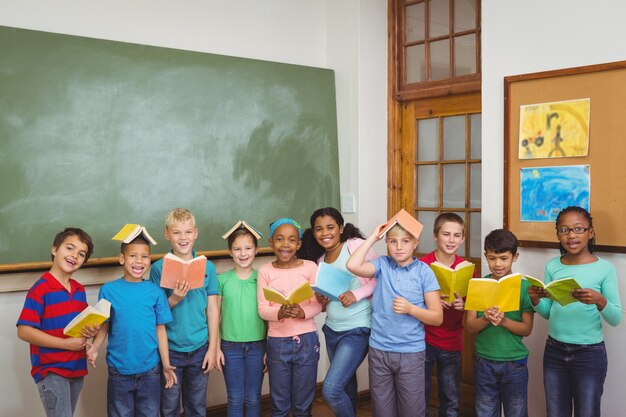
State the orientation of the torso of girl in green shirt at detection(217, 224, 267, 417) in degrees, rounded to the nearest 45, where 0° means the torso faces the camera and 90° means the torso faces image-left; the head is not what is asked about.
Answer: approximately 0°

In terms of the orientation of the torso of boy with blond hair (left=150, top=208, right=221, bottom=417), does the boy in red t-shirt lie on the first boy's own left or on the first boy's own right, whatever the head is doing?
on the first boy's own left

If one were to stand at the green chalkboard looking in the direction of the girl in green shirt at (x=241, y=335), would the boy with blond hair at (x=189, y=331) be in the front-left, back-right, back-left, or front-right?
front-right

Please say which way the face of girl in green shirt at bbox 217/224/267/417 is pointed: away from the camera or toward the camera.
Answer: toward the camera

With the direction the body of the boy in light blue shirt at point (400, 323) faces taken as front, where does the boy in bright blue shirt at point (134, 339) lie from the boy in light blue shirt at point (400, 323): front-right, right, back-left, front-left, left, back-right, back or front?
right

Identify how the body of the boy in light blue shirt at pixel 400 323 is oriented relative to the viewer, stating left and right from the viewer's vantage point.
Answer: facing the viewer

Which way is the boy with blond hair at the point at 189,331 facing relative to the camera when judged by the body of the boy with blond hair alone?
toward the camera

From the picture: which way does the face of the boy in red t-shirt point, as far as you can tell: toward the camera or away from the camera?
toward the camera

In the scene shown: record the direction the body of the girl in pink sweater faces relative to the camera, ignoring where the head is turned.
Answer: toward the camera
